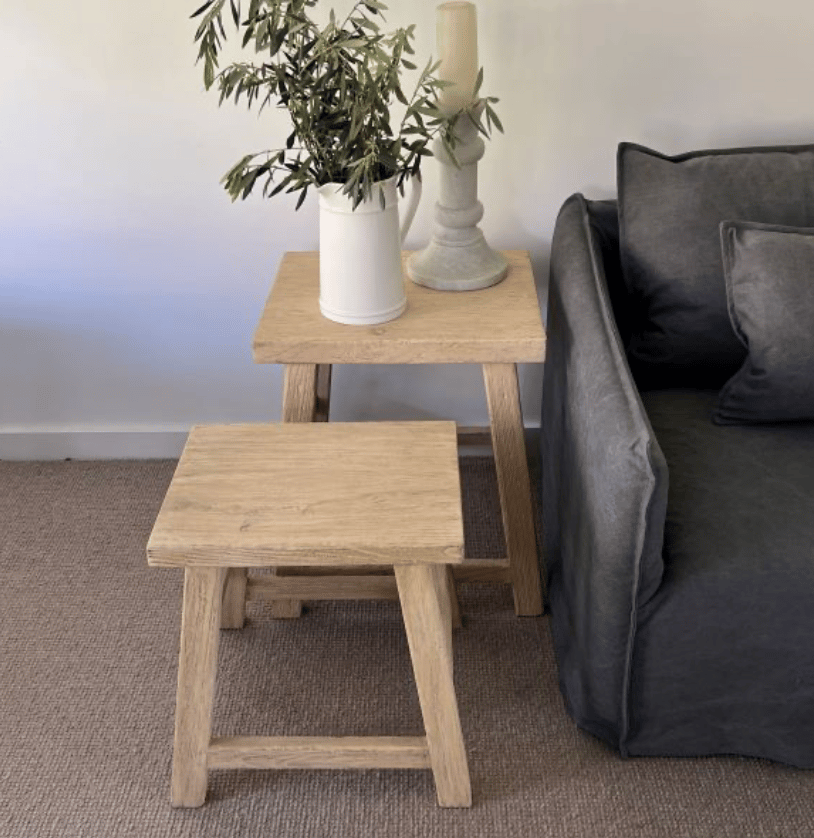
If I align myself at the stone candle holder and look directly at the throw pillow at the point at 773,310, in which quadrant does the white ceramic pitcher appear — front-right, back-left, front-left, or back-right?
back-right

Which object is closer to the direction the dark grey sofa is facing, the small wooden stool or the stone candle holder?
the small wooden stool

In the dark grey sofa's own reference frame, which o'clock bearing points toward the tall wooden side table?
The tall wooden side table is roughly at 4 o'clock from the dark grey sofa.

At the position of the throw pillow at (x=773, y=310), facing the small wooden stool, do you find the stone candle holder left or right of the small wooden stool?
right

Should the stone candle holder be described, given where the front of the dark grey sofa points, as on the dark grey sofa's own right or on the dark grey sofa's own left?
on the dark grey sofa's own right

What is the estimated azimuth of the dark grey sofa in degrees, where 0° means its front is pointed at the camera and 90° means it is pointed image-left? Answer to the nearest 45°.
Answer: approximately 0°

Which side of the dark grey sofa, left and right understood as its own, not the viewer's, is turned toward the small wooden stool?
right
